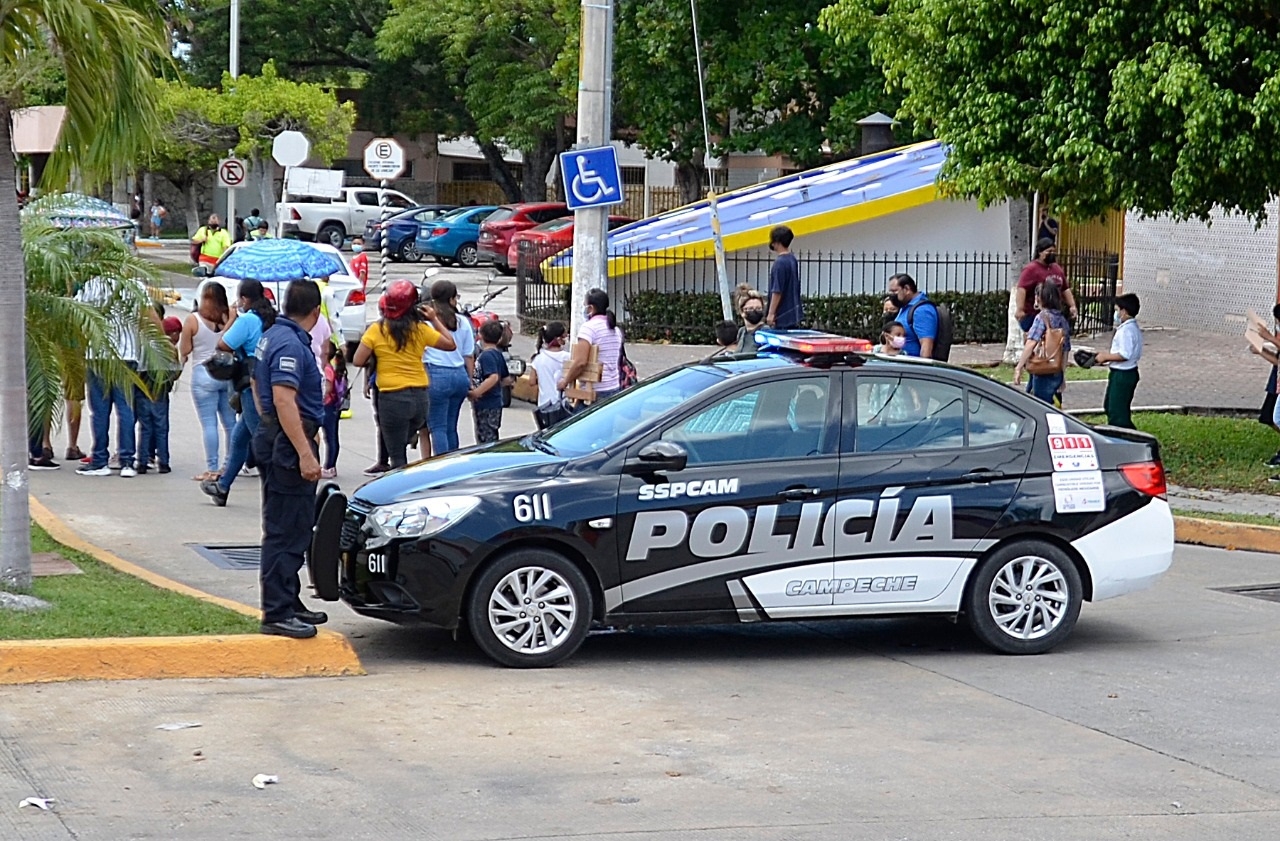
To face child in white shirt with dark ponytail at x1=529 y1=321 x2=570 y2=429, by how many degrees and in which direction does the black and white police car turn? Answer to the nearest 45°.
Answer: approximately 90° to its right

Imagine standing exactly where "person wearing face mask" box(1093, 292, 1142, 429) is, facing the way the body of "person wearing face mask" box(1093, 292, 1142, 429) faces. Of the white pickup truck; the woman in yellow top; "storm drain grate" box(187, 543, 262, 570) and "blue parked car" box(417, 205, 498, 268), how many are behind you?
0

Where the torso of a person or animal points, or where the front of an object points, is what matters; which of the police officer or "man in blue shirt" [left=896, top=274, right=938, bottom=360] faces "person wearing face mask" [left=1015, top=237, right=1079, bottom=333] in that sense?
the police officer

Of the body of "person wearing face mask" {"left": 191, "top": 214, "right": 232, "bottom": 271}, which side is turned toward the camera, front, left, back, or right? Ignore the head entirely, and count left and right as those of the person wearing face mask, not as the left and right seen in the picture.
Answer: front

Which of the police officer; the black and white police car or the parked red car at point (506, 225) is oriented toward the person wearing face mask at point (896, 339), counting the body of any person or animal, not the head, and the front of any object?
the police officer

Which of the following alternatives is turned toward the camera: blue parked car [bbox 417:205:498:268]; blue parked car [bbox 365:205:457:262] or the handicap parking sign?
the handicap parking sign

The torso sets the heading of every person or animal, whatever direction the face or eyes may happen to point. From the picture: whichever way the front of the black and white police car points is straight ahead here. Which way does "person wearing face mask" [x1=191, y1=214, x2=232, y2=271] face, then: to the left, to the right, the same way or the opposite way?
to the left

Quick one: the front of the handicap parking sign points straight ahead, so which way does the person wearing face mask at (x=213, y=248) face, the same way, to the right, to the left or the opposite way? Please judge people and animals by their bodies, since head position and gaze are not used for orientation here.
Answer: the same way

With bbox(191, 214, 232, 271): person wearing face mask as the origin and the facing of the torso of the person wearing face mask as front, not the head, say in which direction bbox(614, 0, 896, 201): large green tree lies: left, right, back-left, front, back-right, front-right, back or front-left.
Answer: left

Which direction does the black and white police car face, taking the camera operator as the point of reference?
facing to the left of the viewer

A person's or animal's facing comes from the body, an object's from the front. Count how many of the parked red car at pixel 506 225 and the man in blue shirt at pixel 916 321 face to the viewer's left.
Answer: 1

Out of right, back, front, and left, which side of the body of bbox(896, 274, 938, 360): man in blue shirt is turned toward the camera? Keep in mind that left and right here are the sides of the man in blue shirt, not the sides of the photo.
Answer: left

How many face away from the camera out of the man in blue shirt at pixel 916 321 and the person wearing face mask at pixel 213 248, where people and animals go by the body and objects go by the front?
0

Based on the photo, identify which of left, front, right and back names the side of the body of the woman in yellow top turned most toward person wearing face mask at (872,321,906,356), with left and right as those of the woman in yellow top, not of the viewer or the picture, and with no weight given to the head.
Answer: right

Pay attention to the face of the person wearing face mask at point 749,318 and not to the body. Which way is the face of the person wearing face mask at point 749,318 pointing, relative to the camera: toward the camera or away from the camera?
toward the camera

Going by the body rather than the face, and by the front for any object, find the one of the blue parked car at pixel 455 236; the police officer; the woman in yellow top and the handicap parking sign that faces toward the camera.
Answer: the handicap parking sign
